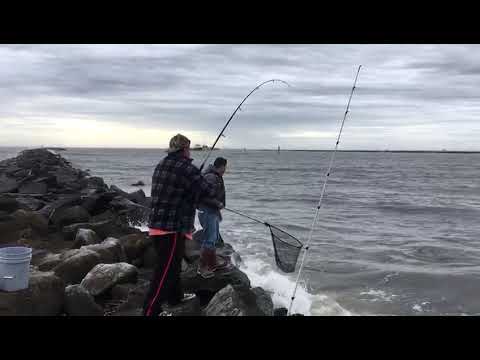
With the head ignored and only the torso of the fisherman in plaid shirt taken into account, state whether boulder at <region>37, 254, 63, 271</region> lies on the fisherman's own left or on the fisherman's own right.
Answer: on the fisherman's own left

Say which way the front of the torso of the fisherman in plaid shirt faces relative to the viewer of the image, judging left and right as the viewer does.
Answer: facing away from the viewer and to the right of the viewer

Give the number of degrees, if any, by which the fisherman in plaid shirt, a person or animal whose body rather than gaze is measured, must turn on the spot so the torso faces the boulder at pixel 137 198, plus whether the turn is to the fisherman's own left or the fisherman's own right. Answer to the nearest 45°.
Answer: approximately 45° to the fisherman's own left

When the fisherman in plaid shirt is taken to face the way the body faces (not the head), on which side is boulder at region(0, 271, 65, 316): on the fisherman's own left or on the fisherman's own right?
on the fisherman's own left

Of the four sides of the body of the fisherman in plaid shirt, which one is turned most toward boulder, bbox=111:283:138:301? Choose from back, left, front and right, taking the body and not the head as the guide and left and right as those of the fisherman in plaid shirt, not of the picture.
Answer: left

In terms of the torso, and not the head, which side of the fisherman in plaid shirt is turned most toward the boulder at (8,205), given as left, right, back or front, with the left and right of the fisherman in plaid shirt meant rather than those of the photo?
left

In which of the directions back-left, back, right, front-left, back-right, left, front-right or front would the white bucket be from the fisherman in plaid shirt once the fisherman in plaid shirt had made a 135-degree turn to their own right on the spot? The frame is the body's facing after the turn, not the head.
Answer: right

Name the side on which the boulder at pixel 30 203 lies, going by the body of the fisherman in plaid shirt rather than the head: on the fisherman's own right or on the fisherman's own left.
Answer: on the fisherman's own left

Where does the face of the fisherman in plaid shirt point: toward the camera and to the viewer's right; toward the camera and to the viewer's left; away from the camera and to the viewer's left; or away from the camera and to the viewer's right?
away from the camera and to the viewer's right
